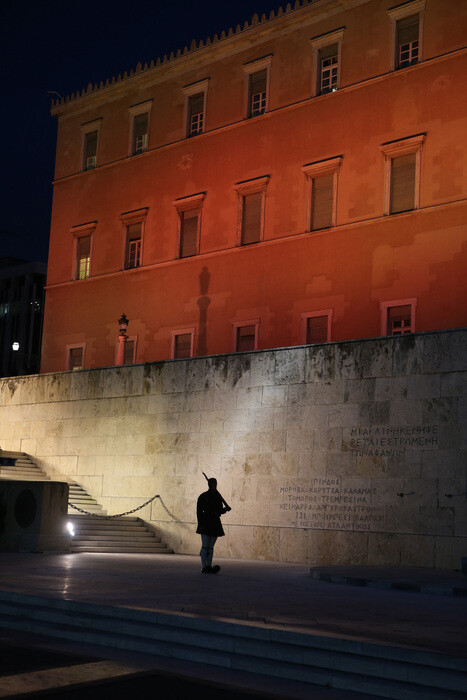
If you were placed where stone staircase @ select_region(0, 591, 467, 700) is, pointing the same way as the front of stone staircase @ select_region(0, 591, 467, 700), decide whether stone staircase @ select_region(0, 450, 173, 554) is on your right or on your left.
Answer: on your right

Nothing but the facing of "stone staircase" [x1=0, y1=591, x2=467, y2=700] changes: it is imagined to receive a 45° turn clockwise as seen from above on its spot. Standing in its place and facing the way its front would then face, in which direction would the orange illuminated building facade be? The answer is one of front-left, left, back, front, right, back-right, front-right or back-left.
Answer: right

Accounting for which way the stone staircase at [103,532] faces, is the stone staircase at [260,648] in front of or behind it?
in front

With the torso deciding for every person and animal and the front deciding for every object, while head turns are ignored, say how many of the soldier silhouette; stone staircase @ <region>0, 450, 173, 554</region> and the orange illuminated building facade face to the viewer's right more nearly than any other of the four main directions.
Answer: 1

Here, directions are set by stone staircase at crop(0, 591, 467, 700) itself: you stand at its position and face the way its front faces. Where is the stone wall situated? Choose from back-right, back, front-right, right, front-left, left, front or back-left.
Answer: back-right

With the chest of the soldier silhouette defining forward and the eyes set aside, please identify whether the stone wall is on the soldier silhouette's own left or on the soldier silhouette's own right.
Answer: on the soldier silhouette's own left

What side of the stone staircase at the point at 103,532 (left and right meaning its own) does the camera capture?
front

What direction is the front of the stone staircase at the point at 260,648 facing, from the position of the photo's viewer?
facing the viewer and to the left of the viewer
